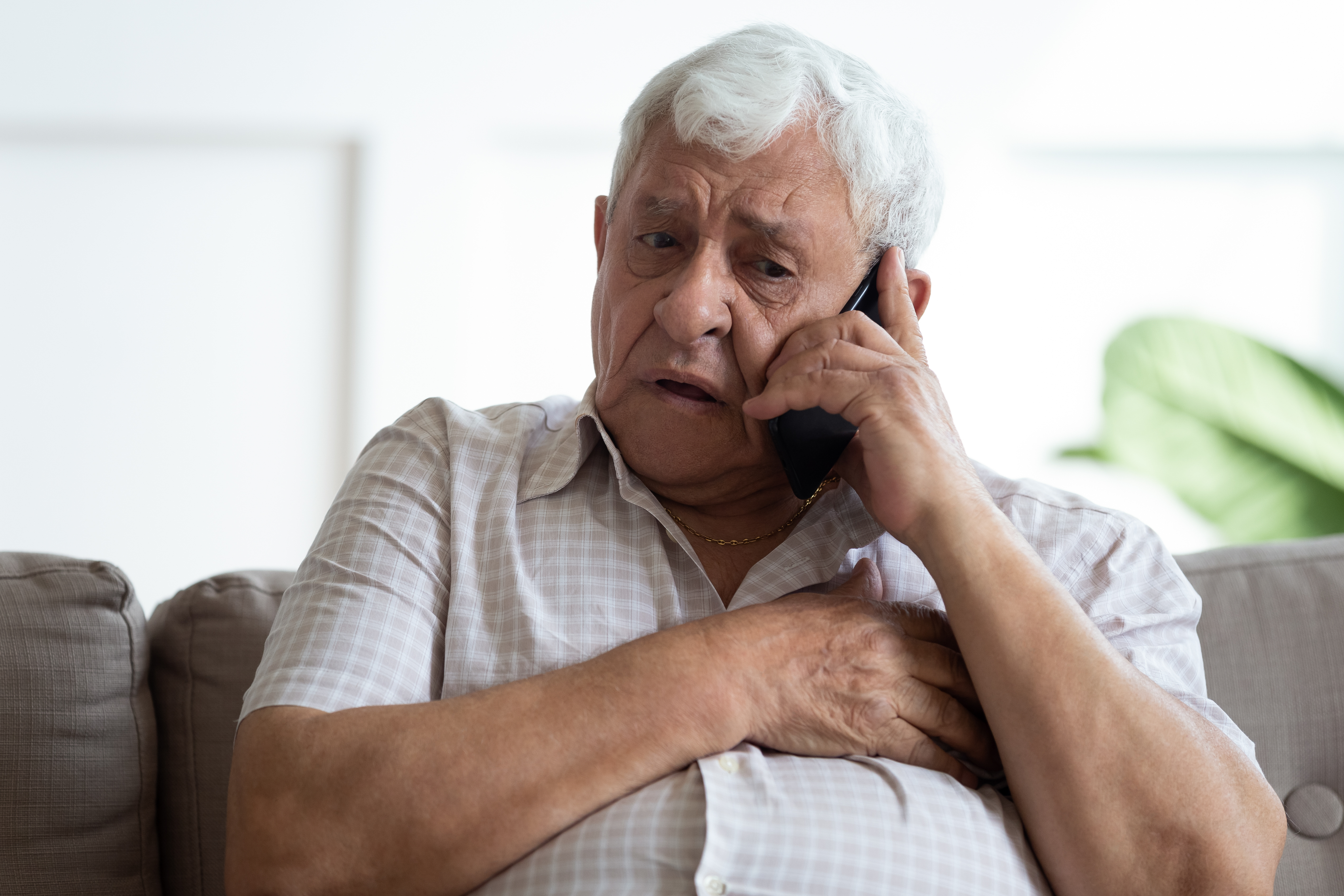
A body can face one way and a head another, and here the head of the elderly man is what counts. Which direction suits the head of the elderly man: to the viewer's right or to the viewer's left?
to the viewer's left

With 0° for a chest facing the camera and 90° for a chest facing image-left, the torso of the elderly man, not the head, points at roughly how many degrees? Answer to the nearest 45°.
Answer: approximately 0°

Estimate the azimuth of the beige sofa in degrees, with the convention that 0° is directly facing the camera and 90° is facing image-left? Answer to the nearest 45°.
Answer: approximately 0°
